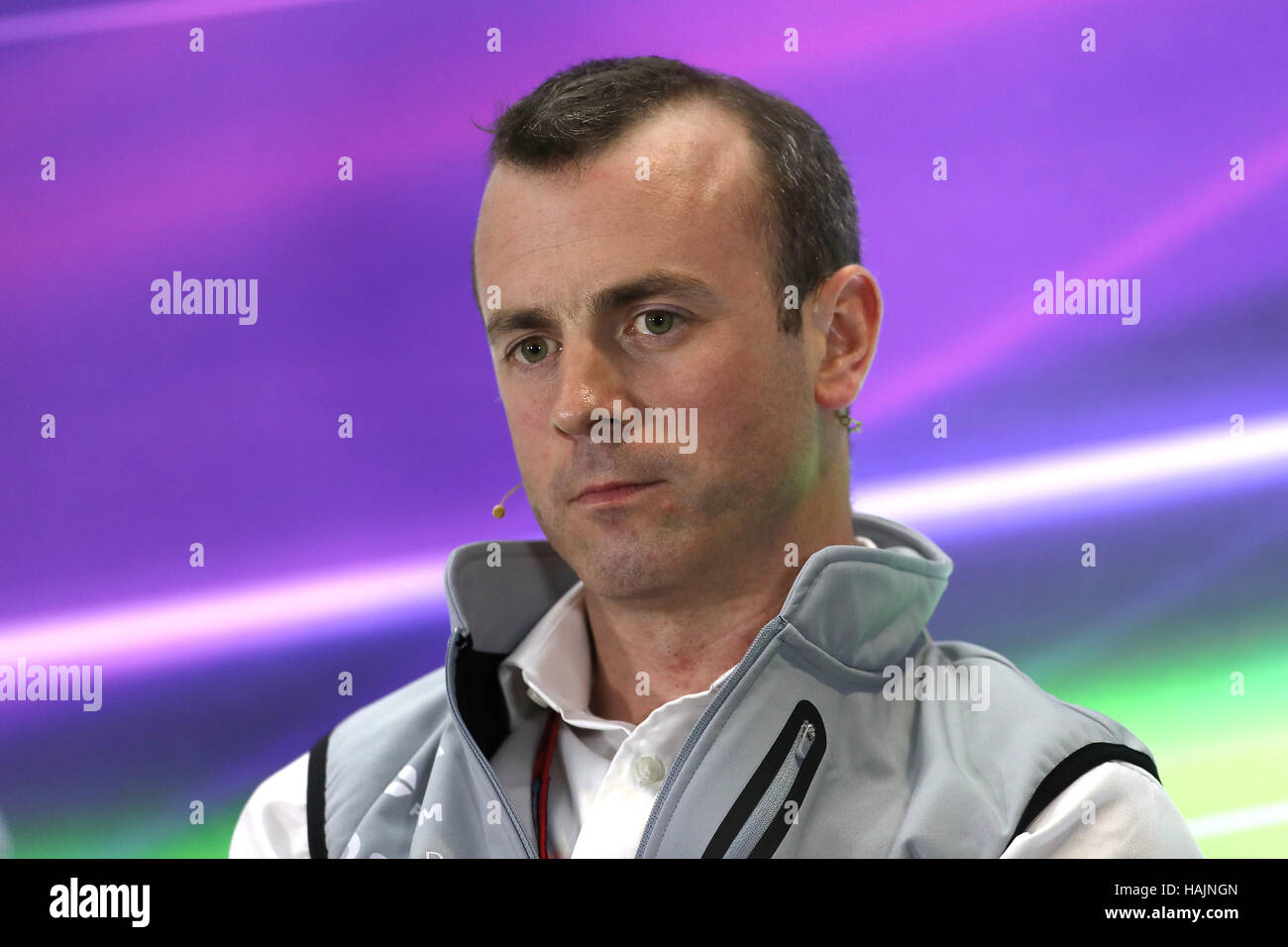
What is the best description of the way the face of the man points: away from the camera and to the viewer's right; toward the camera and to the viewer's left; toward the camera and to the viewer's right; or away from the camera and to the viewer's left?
toward the camera and to the viewer's left

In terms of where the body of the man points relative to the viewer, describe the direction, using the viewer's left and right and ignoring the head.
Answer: facing the viewer and to the left of the viewer
